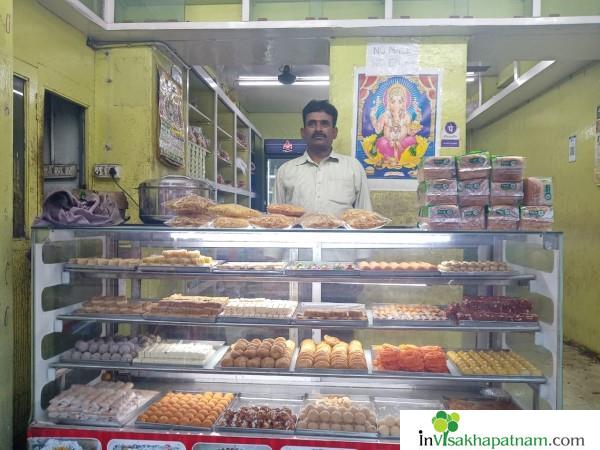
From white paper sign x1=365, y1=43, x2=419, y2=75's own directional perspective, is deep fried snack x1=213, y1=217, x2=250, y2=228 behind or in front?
in front

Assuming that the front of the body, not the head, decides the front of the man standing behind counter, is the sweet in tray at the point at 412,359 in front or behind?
in front

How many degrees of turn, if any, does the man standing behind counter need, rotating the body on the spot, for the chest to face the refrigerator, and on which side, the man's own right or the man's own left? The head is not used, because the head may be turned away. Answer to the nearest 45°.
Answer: approximately 180°

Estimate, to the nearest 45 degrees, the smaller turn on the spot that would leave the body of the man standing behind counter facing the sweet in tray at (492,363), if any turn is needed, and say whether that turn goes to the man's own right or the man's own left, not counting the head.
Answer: approximately 45° to the man's own left

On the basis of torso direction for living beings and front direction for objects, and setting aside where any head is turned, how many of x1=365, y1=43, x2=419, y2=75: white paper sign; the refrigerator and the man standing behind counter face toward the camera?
3

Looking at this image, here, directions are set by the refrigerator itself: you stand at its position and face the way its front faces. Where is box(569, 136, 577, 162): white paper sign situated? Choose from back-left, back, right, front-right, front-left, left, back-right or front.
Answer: front-left

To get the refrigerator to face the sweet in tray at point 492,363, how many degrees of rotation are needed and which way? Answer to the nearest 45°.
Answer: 0° — it already faces it

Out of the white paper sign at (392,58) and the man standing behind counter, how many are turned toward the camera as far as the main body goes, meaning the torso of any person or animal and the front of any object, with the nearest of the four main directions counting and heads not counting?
2

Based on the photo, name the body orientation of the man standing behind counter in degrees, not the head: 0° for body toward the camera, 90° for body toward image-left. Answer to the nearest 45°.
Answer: approximately 0°

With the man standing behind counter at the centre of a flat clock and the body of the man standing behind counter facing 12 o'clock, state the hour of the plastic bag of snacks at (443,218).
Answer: The plastic bag of snacks is roughly at 11 o'clock from the man standing behind counter.

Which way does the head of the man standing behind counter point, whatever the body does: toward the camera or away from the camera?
toward the camera

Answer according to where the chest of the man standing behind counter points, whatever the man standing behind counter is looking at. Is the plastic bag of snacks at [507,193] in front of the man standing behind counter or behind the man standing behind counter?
in front

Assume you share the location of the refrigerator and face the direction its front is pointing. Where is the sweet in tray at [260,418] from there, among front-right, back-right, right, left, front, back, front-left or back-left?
front

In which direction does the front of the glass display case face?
toward the camera

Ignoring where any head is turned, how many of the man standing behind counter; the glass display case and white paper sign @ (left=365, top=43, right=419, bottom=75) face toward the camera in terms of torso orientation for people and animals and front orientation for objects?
3

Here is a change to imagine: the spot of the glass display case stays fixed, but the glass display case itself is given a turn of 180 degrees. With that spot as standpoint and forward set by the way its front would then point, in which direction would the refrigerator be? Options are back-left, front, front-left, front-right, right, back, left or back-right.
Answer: front

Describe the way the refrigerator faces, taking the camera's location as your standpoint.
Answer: facing the viewer
